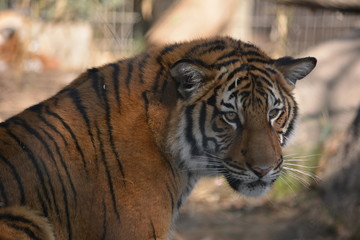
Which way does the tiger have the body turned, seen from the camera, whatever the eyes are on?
to the viewer's right

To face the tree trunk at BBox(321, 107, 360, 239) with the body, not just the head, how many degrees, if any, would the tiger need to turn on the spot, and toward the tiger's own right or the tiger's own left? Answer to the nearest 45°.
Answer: approximately 45° to the tiger's own left
